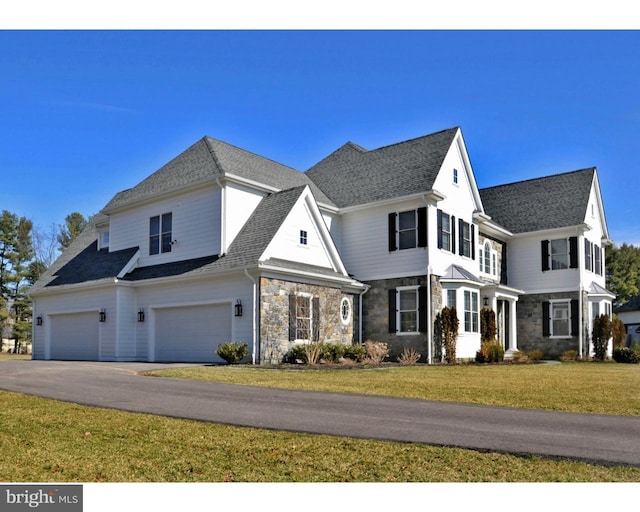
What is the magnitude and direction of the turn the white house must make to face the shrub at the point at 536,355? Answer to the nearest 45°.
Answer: approximately 90° to its left

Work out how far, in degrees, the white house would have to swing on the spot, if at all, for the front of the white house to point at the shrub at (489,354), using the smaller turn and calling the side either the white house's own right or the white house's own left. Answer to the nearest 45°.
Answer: approximately 45° to the white house's own left
